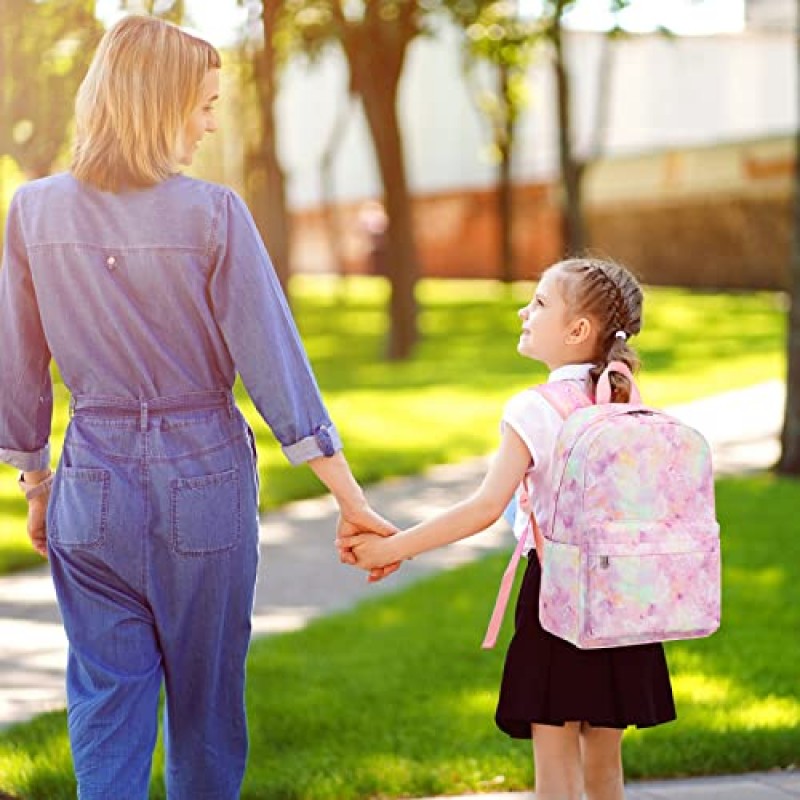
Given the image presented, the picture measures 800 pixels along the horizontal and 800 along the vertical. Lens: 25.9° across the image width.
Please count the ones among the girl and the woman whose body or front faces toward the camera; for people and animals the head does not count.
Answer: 0

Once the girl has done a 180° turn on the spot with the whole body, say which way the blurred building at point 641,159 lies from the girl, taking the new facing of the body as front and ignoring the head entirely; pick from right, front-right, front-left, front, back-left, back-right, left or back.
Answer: back-left

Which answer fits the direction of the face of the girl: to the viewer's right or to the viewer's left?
to the viewer's left

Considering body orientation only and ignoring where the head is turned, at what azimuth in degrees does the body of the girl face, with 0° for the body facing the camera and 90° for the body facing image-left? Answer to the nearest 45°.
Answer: approximately 135°

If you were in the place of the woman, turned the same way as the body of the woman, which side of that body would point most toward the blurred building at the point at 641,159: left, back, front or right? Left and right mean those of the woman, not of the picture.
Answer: front

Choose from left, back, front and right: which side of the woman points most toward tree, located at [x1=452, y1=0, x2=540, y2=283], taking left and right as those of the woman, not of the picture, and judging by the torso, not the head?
front

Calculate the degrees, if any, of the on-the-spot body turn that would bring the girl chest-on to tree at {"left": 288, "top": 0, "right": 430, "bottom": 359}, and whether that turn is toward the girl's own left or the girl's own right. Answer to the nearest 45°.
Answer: approximately 45° to the girl's own right

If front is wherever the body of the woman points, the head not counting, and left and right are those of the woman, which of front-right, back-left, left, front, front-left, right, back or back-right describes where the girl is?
right

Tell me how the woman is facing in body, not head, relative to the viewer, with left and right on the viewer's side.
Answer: facing away from the viewer

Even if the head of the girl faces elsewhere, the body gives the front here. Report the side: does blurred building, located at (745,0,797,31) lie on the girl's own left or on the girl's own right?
on the girl's own right

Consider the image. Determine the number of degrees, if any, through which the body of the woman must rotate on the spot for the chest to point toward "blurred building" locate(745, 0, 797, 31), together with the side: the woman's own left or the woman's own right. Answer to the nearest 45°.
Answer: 0° — they already face it

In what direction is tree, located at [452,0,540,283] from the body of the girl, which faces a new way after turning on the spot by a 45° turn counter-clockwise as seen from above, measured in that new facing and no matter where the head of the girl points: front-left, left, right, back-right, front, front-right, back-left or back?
right
